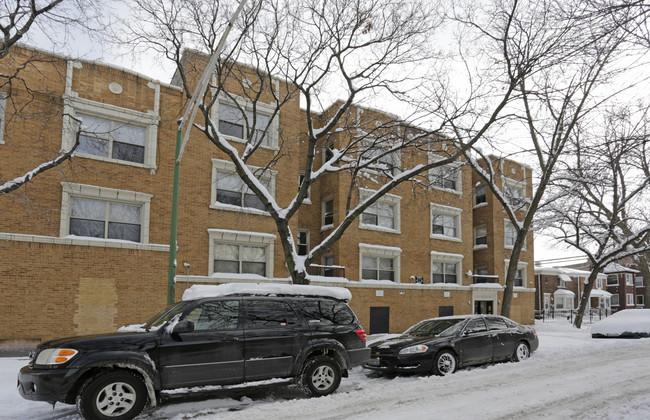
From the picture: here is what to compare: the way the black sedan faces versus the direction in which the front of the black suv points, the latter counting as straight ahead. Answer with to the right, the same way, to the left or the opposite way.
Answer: the same way

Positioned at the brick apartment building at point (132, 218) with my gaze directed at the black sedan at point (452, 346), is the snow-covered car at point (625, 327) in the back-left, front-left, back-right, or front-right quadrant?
front-left

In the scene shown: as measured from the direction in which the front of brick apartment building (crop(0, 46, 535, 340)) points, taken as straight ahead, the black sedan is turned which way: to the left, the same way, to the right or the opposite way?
to the right

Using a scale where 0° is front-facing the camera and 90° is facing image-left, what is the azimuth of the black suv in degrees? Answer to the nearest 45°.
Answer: approximately 90°

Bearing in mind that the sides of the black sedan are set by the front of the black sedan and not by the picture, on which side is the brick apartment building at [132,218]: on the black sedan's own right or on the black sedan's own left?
on the black sedan's own right

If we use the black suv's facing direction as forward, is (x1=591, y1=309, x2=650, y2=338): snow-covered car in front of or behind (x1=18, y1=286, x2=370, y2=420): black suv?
behind

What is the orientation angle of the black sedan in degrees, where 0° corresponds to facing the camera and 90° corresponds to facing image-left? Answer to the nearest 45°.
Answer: approximately 45°

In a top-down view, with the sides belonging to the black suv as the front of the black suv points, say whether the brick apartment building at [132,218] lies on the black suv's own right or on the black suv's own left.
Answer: on the black suv's own right

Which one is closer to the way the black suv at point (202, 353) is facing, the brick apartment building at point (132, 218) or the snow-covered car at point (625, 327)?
the brick apartment building

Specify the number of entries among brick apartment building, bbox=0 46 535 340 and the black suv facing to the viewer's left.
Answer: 1

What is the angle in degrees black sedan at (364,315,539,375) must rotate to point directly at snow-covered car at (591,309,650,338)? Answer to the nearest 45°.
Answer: approximately 180°

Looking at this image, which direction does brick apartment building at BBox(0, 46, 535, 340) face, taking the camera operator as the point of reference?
facing the viewer and to the right of the viewer

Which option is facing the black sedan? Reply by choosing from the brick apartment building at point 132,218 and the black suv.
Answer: the brick apartment building
